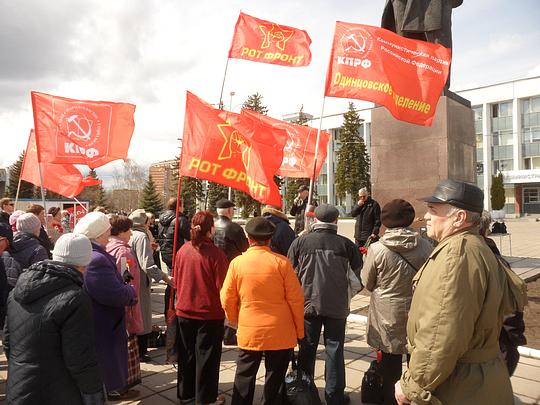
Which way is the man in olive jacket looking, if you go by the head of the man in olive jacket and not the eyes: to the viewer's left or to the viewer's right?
to the viewer's left

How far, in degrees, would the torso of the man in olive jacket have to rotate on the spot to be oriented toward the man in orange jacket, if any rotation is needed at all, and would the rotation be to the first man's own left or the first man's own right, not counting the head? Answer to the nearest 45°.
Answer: approximately 45° to the first man's own right

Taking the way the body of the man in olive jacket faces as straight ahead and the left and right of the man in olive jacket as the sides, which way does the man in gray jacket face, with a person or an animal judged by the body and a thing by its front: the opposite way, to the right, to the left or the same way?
to the right

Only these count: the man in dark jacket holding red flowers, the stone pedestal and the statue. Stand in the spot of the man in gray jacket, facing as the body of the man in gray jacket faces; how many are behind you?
0

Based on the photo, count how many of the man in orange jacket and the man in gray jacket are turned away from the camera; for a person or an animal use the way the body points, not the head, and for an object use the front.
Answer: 2

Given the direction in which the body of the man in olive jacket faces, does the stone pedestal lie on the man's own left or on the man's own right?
on the man's own right

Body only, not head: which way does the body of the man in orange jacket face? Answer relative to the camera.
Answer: away from the camera

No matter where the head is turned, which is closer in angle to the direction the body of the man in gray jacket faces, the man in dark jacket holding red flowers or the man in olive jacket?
the man in dark jacket holding red flowers

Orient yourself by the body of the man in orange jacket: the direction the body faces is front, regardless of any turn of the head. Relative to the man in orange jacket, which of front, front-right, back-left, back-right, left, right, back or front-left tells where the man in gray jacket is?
front-right

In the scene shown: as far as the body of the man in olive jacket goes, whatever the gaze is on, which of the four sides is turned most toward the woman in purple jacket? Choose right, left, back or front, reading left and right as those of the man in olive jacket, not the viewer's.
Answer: front

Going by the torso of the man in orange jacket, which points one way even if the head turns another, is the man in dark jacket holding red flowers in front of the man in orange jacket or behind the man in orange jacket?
in front

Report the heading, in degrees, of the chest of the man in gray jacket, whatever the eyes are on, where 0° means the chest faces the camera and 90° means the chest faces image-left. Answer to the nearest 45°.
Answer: approximately 180°

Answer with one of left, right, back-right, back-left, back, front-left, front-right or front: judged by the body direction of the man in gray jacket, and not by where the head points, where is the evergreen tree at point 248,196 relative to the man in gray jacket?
front

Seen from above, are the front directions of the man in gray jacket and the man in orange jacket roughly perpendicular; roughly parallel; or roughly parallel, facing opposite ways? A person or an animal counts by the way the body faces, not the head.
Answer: roughly parallel

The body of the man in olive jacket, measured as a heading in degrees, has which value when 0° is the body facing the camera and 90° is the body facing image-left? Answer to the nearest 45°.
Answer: approximately 90°
